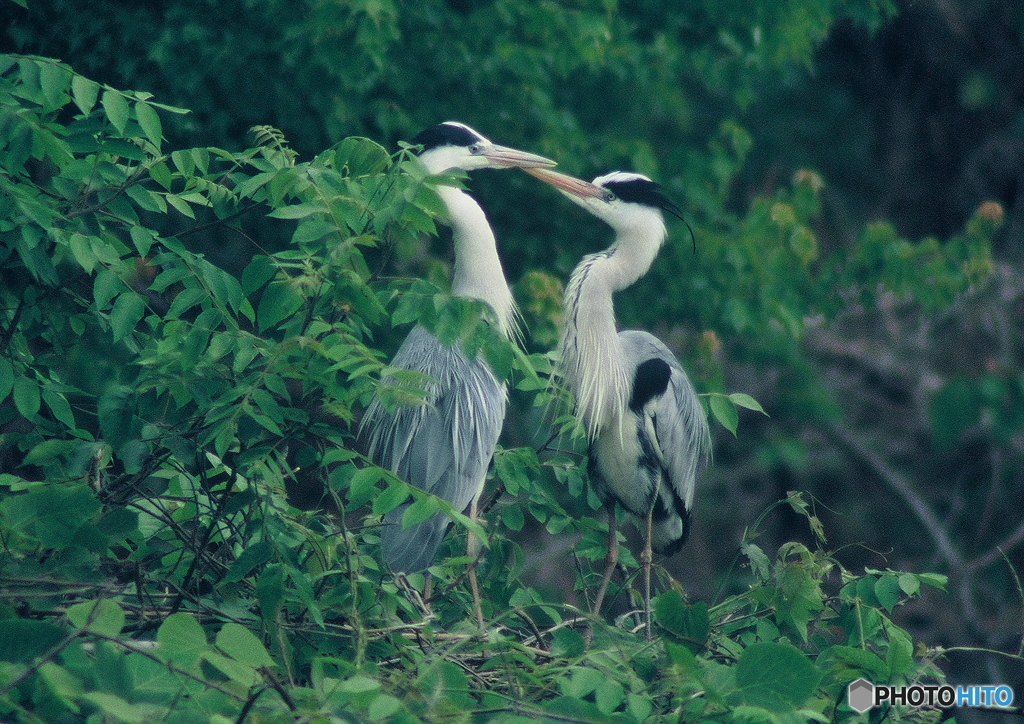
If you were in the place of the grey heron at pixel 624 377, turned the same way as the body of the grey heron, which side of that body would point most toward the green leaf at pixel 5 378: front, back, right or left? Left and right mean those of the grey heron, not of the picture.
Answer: front

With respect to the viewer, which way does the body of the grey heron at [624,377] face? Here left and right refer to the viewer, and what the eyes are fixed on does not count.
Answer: facing the viewer and to the left of the viewer

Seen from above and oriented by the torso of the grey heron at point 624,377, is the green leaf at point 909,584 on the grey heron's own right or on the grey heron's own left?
on the grey heron's own left

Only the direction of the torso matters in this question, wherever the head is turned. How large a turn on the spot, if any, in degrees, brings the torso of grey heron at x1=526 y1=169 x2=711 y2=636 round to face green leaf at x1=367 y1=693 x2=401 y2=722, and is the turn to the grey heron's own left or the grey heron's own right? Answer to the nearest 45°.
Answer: approximately 45° to the grey heron's own left

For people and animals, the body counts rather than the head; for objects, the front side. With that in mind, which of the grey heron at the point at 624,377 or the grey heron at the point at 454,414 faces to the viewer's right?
the grey heron at the point at 454,414

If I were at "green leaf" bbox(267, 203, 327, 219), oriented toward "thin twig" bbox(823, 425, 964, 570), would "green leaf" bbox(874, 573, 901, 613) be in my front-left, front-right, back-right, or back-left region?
front-right

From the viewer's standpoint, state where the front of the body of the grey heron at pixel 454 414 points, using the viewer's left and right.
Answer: facing to the right of the viewer

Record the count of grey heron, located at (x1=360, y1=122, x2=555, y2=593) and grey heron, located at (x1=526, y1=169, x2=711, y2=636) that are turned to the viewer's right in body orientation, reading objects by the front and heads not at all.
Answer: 1

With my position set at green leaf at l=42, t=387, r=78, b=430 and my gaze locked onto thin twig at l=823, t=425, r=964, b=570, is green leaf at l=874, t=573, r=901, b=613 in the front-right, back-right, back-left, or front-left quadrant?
front-right

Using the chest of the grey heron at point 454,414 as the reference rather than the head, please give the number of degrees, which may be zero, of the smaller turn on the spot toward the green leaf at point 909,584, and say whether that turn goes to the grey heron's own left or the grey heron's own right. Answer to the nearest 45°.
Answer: approximately 45° to the grey heron's own right

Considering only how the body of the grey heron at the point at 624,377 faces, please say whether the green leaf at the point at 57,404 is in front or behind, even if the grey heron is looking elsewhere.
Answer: in front
